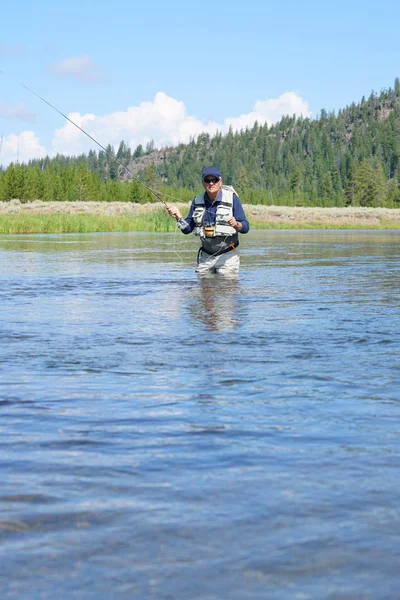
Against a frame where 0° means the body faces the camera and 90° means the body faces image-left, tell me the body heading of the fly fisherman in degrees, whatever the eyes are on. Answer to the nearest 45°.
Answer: approximately 0°
